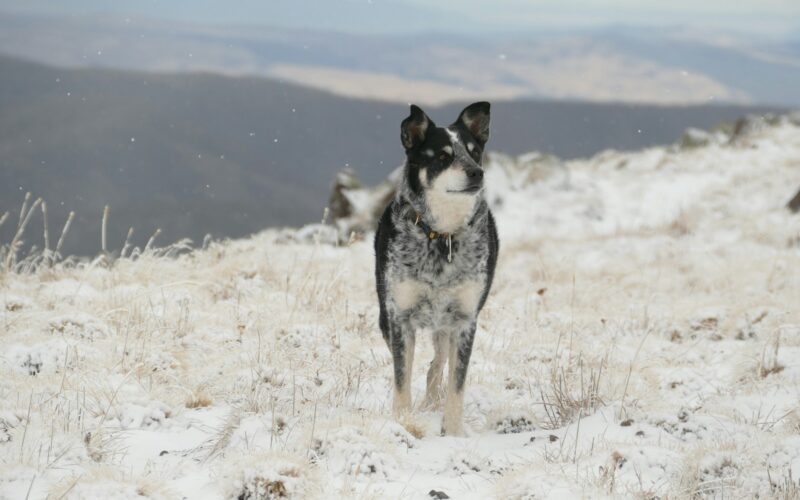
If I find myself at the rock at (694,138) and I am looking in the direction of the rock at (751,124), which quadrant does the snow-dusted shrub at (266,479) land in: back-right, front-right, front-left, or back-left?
back-right

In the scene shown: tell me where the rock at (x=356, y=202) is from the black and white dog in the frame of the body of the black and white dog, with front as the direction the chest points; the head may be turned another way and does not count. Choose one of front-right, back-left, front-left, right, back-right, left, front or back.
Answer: back

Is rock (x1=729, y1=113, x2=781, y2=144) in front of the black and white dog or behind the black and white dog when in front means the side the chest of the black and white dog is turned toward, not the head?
behind

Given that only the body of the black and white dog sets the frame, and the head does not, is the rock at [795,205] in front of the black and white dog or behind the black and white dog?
behind

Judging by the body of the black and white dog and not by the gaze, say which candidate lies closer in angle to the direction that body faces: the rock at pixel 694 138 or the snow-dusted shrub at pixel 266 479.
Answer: the snow-dusted shrub

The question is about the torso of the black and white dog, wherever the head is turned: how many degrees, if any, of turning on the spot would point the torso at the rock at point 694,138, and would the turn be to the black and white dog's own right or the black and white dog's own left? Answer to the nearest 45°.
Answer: approximately 180°

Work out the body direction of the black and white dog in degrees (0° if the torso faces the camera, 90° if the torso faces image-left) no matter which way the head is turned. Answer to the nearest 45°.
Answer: approximately 0°
